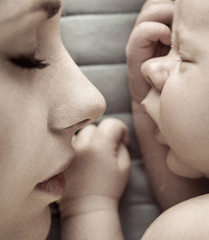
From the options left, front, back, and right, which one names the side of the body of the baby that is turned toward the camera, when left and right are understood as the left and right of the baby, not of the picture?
left
